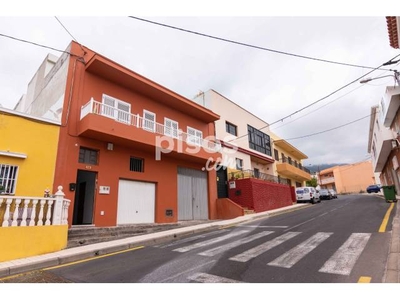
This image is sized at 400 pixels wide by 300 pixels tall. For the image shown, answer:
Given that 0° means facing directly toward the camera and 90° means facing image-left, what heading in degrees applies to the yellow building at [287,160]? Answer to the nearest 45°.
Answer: approximately 315°

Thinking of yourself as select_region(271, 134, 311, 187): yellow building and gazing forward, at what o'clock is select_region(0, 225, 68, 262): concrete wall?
The concrete wall is roughly at 2 o'clock from the yellow building.

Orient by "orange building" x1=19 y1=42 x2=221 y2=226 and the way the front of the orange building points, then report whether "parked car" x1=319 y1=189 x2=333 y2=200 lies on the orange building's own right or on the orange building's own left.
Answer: on the orange building's own left

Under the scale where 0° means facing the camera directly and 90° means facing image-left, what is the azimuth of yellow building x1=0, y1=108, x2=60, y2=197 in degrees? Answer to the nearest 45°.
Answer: approximately 315°

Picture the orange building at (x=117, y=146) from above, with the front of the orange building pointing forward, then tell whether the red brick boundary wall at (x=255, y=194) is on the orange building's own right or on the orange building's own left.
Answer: on the orange building's own left

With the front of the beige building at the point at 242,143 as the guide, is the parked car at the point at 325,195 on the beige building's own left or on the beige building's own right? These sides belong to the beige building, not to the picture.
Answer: on the beige building's own left

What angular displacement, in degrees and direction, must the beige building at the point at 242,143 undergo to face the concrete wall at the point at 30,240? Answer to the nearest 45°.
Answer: approximately 45° to its right
